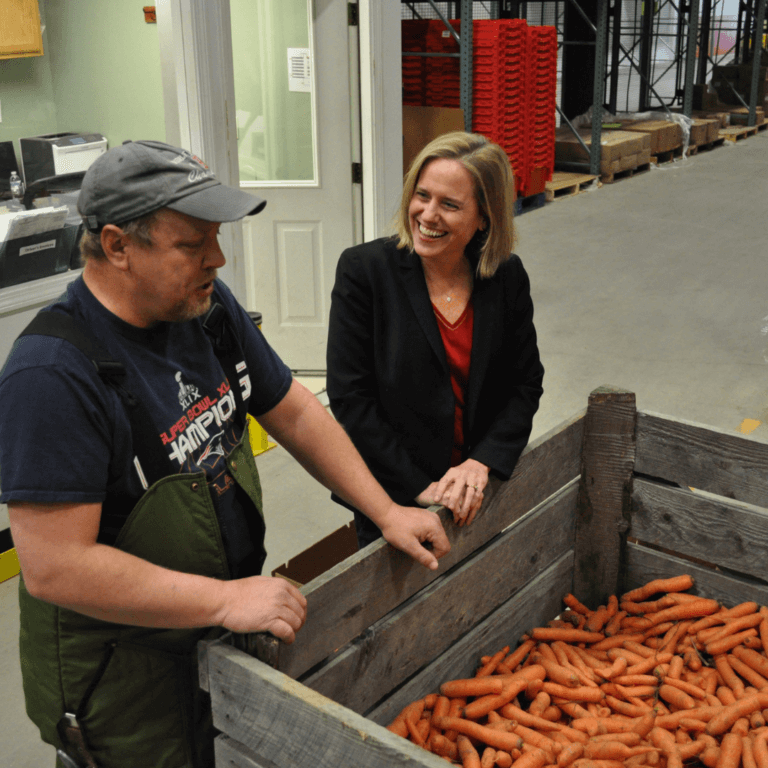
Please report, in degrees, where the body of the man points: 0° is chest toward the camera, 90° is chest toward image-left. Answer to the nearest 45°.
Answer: approximately 315°

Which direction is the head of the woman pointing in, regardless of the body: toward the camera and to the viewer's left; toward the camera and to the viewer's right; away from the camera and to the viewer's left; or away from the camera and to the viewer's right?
toward the camera and to the viewer's left

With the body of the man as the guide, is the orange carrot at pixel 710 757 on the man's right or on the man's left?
on the man's left

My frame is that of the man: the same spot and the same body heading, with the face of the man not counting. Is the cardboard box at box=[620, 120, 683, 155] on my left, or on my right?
on my left

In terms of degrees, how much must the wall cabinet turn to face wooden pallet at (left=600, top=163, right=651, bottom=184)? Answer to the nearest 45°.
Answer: approximately 135° to its left

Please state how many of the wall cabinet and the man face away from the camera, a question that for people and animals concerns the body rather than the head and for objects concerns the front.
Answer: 0

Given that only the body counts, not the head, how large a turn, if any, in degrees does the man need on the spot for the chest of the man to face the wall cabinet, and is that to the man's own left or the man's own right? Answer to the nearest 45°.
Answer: approximately 135° to the man's own left

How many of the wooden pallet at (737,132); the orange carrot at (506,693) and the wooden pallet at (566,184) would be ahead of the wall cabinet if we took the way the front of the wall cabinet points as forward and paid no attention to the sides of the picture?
1

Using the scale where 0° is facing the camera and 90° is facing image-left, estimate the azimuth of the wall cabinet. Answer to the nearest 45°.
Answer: approximately 0°

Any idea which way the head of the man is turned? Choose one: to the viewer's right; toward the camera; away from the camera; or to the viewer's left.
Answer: to the viewer's right

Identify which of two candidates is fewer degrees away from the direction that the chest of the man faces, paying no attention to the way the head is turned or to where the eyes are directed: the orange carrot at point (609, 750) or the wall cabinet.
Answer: the orange carrot

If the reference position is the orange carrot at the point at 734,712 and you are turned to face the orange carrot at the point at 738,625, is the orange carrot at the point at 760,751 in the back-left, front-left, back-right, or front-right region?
back-right

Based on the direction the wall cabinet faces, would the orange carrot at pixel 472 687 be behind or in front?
in front

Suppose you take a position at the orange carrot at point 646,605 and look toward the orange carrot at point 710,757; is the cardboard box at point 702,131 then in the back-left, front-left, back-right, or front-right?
back-left
